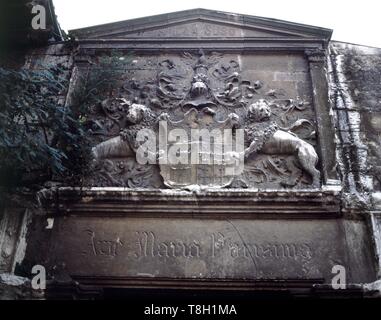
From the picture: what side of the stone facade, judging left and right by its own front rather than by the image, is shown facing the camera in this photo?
front
